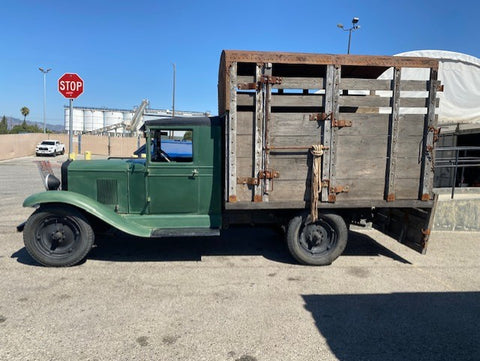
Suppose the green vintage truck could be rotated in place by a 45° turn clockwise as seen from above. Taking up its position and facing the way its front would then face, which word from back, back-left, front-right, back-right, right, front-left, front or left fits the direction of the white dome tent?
right

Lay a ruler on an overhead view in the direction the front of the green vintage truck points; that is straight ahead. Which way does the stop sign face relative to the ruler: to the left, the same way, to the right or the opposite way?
to the left

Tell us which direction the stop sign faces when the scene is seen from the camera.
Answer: facing the viewer

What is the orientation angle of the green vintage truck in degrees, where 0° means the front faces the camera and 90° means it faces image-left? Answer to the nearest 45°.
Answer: approximately 90°

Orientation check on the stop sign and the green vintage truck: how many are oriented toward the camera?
1

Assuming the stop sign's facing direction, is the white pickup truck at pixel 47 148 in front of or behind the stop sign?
behind

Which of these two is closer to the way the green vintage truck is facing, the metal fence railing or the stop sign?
the stop sign

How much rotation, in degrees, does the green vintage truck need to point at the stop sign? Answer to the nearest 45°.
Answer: approximately 45° to its right

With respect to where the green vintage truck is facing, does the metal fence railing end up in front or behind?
behind

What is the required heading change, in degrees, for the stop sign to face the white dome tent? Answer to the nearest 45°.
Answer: approximately 90° to its left

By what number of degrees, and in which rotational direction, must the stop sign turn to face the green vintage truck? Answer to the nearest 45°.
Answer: approximately 45° to its left

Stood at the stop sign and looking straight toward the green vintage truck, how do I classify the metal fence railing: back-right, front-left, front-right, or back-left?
front-left
